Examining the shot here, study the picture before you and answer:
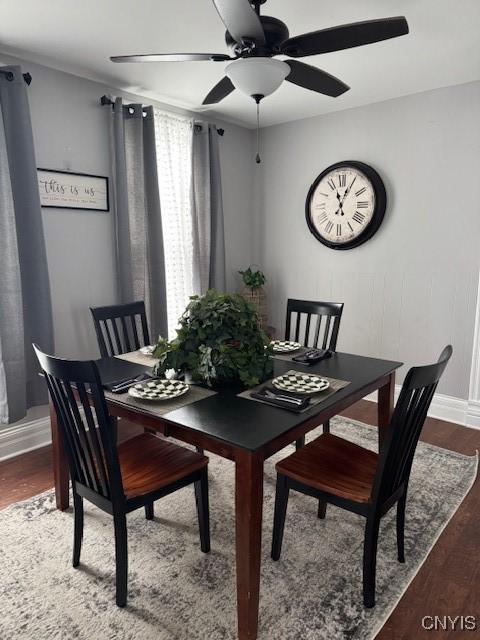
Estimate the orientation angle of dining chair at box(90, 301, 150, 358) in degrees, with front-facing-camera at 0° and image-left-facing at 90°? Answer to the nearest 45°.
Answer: approximately 315°

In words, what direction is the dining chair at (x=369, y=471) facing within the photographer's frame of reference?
facing away from the viewer and to the left of the viewer

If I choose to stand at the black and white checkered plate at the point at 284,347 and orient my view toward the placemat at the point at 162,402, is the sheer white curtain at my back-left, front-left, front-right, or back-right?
back-right

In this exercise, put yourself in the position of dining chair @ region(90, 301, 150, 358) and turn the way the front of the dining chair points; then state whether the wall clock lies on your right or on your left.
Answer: on your left

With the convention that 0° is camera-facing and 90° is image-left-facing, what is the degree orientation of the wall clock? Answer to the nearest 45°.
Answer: approximately 45°

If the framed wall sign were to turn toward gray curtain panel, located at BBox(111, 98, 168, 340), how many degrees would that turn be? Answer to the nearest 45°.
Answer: approximately 45° to its left

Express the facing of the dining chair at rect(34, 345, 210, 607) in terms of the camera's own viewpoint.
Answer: facing away from the viewer and to the right of the viewer

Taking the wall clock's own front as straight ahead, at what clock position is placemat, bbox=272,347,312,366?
The placemat is roughly at 11 o'clock from the wall clock.

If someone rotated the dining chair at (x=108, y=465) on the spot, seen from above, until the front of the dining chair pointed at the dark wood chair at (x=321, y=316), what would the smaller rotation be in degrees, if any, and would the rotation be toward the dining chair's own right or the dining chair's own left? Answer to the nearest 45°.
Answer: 0° — it already faces it

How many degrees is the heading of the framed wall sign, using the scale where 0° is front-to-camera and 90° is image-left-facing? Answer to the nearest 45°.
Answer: approximately 315°

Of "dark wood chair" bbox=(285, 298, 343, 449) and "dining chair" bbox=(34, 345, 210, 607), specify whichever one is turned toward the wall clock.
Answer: the dining chair
